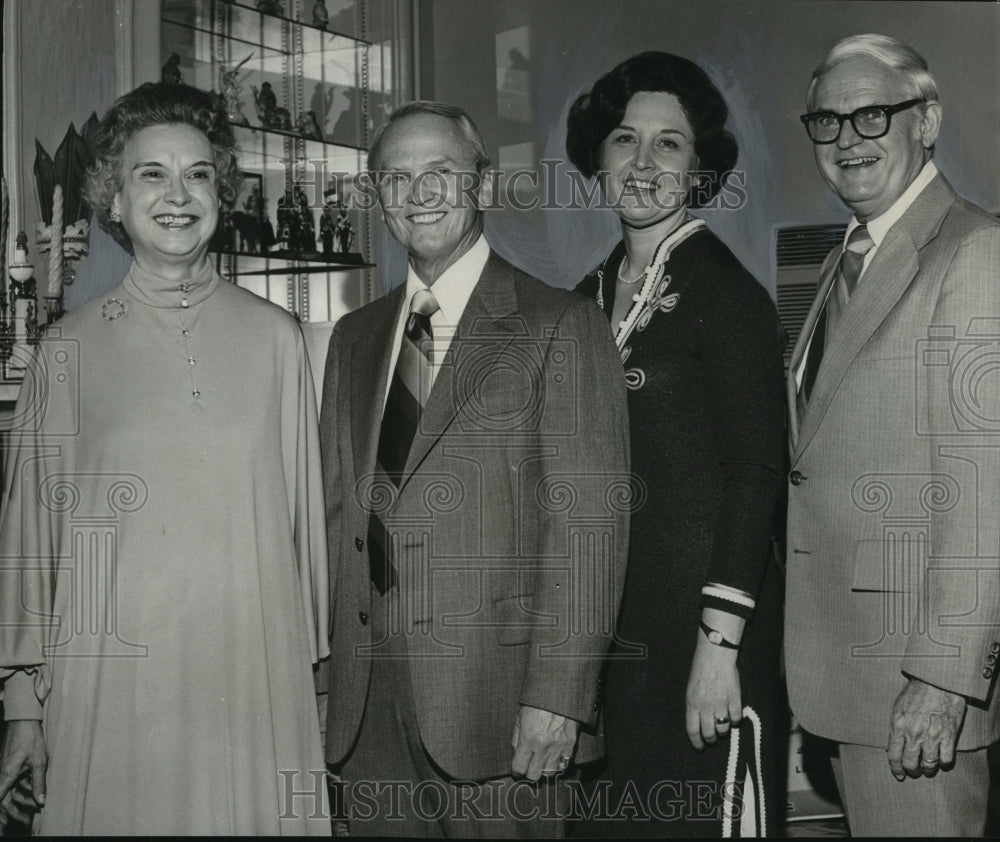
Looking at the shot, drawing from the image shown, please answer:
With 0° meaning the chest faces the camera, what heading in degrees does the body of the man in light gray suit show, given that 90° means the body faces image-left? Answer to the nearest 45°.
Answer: approximately 45°

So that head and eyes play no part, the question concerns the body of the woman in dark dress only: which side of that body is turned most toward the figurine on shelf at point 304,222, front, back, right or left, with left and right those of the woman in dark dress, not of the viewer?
right

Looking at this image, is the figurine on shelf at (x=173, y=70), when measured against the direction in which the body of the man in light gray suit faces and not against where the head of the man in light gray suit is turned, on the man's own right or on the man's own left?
on the man's own right

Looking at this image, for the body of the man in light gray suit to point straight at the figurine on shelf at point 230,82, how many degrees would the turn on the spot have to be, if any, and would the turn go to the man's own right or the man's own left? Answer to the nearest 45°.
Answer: approximately 45° to the man's own right

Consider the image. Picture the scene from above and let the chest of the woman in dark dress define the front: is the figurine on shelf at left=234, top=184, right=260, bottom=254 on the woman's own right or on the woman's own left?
on the woman's own right

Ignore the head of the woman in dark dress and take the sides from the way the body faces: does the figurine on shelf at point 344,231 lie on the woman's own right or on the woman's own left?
on the woman's own right

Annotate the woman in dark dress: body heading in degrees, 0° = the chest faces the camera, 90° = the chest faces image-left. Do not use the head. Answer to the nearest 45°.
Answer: approximately 45°

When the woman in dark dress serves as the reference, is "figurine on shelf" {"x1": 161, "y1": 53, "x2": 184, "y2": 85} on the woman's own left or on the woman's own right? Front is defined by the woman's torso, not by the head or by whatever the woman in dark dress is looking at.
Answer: on the woman's own right
